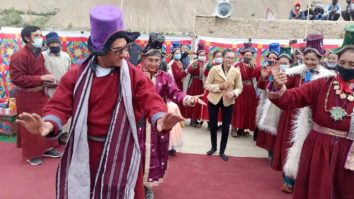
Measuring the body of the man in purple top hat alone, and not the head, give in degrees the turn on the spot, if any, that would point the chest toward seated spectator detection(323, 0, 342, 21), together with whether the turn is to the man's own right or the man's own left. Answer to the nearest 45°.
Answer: approximately 135° to the man's own left

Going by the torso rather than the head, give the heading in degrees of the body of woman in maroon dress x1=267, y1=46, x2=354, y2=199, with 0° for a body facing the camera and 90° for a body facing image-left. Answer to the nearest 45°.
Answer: approximately 0°

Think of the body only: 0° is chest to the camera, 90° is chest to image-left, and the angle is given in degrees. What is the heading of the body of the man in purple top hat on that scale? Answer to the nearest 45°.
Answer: approximately 0°

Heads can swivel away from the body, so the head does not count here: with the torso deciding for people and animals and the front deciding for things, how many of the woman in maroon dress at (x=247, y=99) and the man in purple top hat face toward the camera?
2

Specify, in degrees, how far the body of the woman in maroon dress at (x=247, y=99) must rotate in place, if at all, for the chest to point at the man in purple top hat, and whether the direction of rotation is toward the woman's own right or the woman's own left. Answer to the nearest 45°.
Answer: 0° — they already face them

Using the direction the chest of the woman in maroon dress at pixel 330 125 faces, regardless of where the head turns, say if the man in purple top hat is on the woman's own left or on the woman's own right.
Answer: on the woman's own right
